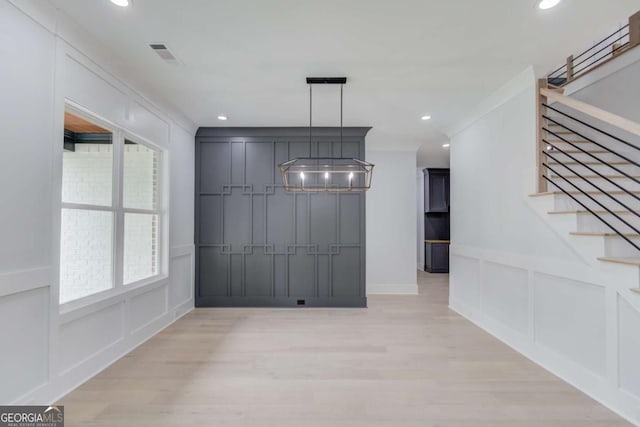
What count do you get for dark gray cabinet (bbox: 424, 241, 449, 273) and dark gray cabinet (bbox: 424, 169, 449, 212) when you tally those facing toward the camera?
2

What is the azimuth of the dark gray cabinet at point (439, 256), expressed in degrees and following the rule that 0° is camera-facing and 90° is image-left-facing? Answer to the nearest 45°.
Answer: approximately 0°

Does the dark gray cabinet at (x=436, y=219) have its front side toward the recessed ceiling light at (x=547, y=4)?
yes

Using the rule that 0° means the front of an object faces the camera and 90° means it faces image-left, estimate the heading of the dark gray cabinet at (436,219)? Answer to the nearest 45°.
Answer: approximately 0°

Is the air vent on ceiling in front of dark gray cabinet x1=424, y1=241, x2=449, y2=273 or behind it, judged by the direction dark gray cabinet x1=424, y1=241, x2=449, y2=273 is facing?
in front

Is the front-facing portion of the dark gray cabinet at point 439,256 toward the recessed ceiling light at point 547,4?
yes

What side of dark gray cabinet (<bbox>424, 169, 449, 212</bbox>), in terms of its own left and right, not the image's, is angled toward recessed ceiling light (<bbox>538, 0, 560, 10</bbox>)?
front

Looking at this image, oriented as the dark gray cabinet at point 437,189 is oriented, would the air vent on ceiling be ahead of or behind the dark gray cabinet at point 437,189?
ahead
